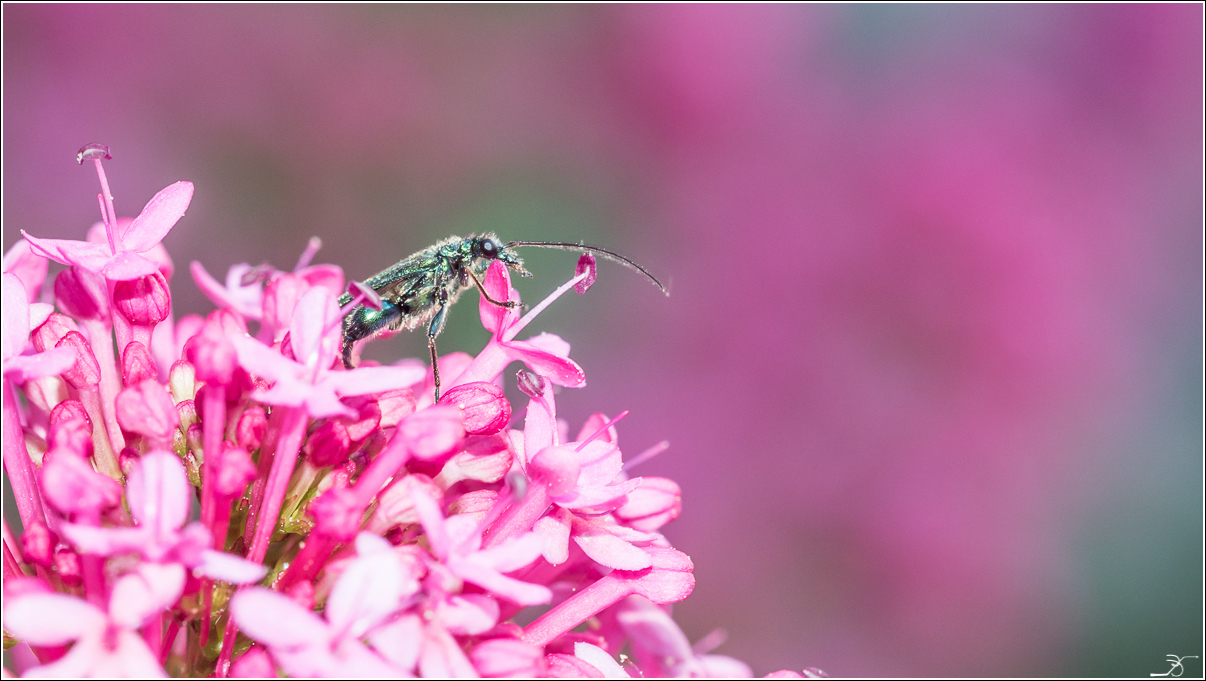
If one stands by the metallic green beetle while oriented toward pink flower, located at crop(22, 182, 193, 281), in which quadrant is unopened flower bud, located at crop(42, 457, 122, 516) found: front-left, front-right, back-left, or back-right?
front-left

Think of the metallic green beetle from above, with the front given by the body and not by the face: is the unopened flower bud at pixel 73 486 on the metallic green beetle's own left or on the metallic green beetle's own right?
on the metallic green beetle's own right

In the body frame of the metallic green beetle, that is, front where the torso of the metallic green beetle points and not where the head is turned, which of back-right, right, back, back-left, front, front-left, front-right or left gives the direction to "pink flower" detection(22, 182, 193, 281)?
back-right

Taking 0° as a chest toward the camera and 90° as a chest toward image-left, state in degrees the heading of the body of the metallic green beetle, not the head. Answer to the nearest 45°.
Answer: approximately 270°

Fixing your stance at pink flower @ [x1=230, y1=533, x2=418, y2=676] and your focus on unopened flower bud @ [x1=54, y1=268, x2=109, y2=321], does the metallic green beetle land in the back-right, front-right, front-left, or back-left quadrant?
front-right

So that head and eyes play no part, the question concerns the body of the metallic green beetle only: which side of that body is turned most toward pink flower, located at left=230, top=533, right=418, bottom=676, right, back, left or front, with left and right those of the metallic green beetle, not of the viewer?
right
